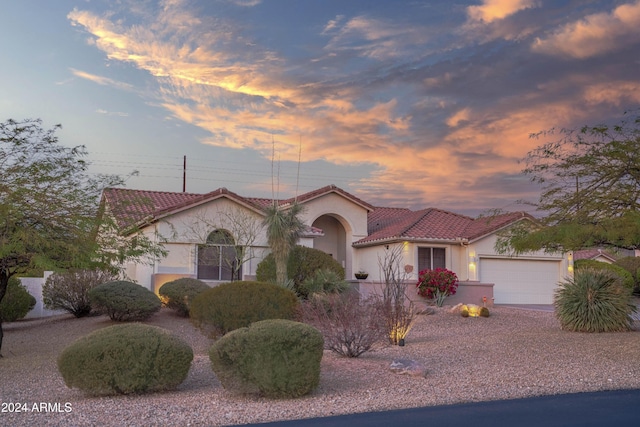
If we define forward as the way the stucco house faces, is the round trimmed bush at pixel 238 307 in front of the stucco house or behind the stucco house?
in front

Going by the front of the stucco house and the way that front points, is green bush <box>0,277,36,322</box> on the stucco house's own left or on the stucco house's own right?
on the stucco house's own right

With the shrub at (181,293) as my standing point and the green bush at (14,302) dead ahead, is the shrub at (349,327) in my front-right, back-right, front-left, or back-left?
back-left

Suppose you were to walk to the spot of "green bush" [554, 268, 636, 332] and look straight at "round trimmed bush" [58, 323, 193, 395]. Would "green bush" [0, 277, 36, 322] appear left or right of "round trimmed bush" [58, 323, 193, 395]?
right

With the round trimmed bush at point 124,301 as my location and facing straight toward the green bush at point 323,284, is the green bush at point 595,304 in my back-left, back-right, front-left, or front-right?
front-right

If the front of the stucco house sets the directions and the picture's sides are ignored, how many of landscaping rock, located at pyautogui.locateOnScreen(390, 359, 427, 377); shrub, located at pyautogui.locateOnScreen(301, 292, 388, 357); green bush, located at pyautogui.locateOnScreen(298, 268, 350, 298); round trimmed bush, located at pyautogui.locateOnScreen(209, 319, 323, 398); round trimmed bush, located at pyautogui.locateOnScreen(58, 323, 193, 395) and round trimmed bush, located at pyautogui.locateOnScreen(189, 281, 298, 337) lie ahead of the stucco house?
6

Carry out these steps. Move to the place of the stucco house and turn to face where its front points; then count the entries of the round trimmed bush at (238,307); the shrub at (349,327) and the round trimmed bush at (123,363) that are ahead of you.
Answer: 3

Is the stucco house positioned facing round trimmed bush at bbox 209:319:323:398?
yes

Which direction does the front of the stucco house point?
toward the camera

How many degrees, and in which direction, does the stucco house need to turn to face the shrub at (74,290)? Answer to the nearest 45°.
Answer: approximately 45° to its right

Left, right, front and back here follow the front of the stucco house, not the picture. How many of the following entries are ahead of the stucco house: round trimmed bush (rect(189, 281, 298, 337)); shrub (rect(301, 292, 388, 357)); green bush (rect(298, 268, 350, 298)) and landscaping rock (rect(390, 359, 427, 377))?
4

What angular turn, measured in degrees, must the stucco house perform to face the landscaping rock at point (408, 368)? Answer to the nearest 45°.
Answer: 0° — it already faces it

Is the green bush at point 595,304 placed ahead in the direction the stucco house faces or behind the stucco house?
ahead

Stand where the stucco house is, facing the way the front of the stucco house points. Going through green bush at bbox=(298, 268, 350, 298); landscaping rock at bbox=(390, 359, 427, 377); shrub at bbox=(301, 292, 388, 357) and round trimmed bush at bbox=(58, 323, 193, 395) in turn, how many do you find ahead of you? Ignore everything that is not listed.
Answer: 4

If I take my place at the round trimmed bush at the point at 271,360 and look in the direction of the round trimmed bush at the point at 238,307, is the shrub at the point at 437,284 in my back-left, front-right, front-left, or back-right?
front-right

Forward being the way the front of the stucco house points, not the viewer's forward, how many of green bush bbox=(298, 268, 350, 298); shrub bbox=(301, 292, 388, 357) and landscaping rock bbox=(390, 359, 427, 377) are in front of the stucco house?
3

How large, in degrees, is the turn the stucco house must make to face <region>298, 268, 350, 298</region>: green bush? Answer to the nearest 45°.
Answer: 0° — it already faces it
